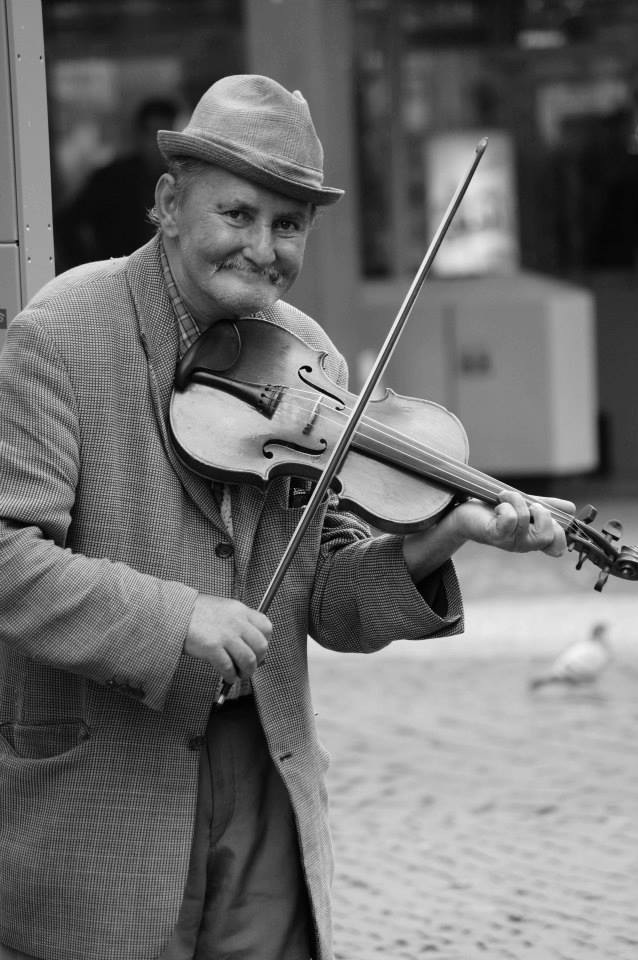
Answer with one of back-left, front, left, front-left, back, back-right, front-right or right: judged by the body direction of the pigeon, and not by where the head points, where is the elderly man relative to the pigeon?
right

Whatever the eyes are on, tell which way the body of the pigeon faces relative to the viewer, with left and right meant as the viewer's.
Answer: facing to the right of the viewer

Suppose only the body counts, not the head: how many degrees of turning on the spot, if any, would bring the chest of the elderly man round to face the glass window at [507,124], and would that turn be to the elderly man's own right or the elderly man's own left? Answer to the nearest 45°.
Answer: approximately 135° to the elderly man's own left

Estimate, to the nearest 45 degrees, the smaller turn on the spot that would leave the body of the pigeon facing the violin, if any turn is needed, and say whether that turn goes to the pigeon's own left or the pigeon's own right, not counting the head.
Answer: approximately 90° to the pigeon's own right

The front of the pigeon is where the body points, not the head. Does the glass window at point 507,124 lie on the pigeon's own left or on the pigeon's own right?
on the pigeon's own left

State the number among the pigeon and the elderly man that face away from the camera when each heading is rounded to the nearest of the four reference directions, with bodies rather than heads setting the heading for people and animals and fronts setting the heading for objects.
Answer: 0

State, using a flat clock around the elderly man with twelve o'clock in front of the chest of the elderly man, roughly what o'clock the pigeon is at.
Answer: The pigeon is roughly at 8 o'clock from the elderly man.

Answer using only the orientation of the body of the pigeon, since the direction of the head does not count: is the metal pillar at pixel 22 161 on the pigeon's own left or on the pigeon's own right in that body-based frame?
on the pigeon's own right

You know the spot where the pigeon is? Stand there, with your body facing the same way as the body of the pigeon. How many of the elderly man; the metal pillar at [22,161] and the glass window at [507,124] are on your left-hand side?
1

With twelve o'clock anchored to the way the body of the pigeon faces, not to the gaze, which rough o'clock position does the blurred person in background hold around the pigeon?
The blurred person in background is roughly at 8 o'clock from the pigeon.
